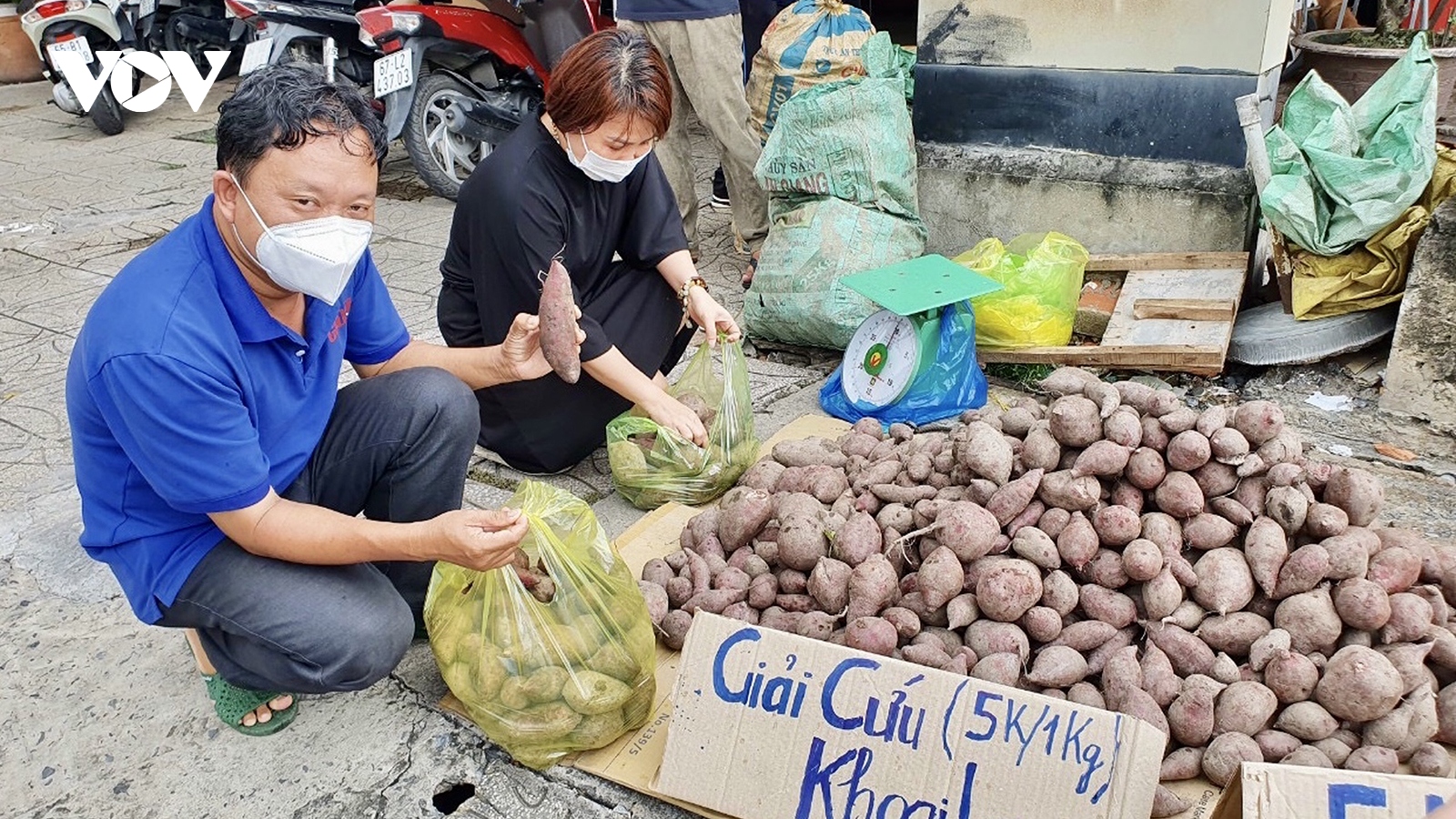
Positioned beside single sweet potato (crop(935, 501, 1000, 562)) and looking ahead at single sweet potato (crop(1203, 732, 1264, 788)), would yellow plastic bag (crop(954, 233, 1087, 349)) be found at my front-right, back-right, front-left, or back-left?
back-left

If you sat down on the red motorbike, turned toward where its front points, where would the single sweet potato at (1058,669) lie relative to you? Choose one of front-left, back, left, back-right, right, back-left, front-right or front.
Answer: back-right

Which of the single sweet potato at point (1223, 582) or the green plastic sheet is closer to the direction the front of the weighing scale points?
the single sweet potato

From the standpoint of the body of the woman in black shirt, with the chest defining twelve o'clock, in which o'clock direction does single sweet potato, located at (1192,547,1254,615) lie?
The single sweet potato is roughly at 12 o'clock from the woman in black shirt.

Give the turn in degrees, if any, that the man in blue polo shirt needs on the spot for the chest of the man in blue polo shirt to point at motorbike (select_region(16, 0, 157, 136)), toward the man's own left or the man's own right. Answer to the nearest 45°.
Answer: approximately 135° to the man's own left

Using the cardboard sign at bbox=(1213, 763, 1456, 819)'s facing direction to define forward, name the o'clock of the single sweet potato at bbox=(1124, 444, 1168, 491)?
The single sweet potato is roughly at 5 o'clock from the cardboard sign.

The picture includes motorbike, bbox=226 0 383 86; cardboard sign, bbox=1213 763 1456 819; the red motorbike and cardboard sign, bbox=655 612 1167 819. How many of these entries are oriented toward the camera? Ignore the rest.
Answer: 2

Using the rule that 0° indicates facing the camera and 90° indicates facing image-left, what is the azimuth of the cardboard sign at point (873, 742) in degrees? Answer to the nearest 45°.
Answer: approximately 0°

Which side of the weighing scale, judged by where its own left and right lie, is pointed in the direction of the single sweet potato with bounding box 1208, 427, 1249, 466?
left

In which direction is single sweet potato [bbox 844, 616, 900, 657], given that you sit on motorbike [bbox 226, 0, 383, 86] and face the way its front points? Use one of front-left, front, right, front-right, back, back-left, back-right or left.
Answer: back-right

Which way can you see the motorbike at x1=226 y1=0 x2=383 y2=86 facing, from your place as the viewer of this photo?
facing away from the viewer and to the right of the viewer
